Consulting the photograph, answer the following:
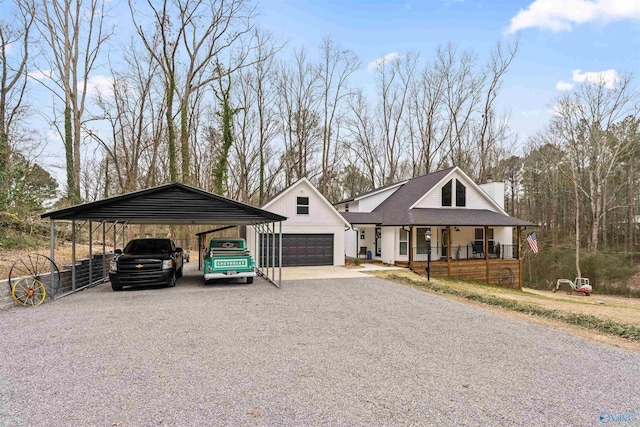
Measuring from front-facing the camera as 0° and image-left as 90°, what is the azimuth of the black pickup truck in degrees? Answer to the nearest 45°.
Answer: approximately 0°
